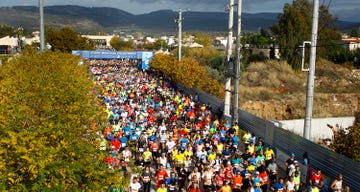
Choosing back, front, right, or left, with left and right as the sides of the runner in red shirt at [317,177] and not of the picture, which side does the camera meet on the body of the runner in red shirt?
front

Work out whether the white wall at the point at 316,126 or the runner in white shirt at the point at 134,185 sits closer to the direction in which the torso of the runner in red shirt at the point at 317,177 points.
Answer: the runner in white shirt

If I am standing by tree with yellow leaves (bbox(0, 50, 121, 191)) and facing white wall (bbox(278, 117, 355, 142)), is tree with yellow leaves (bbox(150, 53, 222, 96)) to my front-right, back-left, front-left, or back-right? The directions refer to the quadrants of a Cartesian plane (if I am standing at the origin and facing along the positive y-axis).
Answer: front-left

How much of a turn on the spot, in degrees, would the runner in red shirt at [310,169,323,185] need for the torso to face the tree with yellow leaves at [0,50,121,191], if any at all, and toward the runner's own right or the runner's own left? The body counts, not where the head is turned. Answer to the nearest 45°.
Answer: approximately 45° to the runner's own right

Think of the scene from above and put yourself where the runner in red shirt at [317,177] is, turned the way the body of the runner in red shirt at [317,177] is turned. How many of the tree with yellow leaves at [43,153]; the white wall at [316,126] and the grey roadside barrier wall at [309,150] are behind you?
2

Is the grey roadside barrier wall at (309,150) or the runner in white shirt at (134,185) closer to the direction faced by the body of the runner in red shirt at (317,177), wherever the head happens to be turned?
the runner in white shirt

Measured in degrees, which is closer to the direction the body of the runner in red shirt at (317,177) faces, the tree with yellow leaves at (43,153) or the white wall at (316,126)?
the tree with yellow leaves

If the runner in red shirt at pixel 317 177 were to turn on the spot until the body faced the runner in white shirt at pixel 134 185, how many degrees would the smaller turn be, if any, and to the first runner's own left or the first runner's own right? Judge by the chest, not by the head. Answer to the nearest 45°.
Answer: approximately 45° to the first runner's own right

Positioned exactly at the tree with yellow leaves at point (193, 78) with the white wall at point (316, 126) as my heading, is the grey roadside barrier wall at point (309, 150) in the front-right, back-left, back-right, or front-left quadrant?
front-right

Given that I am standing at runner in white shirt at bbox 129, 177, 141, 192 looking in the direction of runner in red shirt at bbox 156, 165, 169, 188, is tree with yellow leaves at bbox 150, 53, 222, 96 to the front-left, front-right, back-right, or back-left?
front-left

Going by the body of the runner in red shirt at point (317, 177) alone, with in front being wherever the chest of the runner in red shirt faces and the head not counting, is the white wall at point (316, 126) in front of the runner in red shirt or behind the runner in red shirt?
behind

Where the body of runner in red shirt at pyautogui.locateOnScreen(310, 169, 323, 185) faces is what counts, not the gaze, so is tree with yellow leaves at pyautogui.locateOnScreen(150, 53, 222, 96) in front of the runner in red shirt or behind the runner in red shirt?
behind
